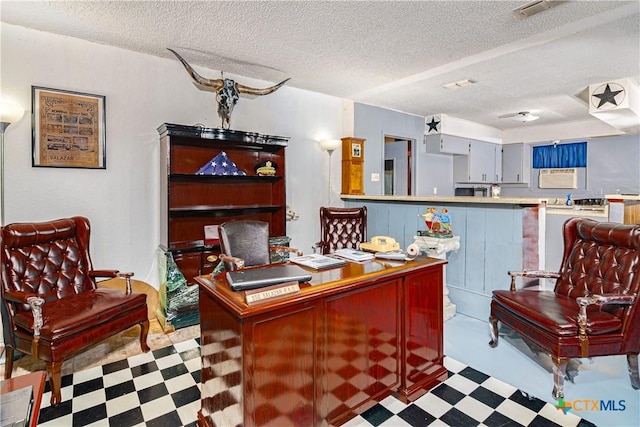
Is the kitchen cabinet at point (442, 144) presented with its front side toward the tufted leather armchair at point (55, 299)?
no

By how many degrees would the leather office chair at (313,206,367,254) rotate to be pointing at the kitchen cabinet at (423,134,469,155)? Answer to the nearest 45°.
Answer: approximately 180°

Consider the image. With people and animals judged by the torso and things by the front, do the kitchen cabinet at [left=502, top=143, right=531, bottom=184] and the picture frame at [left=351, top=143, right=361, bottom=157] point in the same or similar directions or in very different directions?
same or similar directions

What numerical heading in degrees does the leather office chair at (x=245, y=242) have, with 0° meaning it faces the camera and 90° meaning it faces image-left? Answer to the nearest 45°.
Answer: approximately 315°

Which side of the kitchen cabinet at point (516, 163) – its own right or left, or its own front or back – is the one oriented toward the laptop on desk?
front

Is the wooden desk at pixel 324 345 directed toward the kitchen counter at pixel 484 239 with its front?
no

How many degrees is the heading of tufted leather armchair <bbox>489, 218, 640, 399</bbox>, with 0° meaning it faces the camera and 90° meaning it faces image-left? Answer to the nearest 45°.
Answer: approximately 45°

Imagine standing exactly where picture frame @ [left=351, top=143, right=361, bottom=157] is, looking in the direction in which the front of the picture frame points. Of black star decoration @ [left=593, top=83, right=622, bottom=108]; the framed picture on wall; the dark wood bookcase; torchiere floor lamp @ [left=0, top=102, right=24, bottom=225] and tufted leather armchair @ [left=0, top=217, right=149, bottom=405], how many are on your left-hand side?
1

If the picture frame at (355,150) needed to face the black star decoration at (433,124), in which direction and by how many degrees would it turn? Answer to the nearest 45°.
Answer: approximately 135° to its left

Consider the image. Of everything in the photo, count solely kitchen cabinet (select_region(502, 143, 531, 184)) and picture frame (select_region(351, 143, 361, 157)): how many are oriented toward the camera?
2

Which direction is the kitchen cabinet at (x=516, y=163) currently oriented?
toward the camera

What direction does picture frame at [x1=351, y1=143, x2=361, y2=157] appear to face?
toward the camera

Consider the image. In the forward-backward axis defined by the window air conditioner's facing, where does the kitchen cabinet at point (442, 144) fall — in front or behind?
in front

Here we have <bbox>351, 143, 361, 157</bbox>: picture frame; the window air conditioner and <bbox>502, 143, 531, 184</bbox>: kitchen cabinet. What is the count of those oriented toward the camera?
3

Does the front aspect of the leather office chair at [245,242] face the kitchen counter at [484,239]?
no
